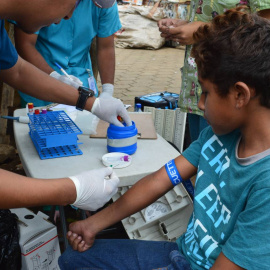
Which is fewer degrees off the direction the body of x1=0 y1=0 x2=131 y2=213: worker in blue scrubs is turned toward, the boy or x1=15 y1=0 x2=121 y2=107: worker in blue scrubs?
the boy

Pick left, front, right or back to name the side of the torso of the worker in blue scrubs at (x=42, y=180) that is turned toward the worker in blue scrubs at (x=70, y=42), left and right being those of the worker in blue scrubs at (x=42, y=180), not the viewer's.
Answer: left

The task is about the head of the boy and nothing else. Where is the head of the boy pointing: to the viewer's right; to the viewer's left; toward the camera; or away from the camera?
to the viewer's left

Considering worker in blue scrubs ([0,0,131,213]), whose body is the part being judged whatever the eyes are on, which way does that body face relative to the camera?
to the viewer's right

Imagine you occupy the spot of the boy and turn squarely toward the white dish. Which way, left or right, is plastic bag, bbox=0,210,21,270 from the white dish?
left
